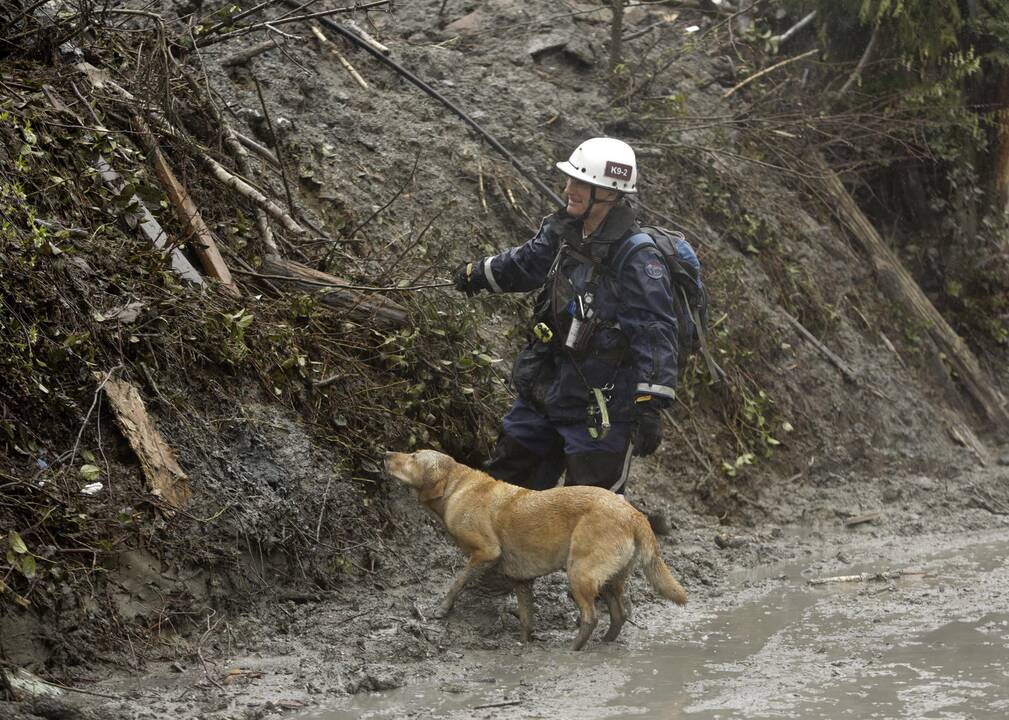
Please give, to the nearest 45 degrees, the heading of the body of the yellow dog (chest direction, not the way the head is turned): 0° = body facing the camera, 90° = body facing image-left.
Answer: approximately 90°

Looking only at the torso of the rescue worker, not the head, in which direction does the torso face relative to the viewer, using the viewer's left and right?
facing the viewer and to the left of the viewer

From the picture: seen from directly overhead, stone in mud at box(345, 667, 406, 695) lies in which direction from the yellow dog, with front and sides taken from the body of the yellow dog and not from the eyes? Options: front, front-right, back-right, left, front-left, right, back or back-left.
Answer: front-left

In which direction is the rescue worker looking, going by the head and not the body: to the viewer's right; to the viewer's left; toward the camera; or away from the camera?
to the viewer's left

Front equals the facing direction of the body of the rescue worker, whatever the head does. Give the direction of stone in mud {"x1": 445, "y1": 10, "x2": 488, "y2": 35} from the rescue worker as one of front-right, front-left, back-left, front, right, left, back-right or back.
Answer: back-right

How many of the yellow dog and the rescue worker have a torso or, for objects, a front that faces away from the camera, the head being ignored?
0

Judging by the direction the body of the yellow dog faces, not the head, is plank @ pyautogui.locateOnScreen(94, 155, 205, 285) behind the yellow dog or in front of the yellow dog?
in front

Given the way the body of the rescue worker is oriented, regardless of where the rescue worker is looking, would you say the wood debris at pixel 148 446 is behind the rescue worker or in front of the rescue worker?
in front
